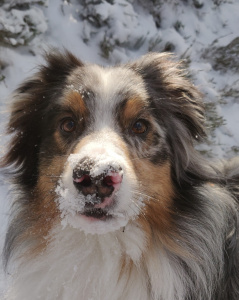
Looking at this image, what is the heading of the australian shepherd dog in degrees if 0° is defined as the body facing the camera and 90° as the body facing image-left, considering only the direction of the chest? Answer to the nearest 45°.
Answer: approximately 45°
